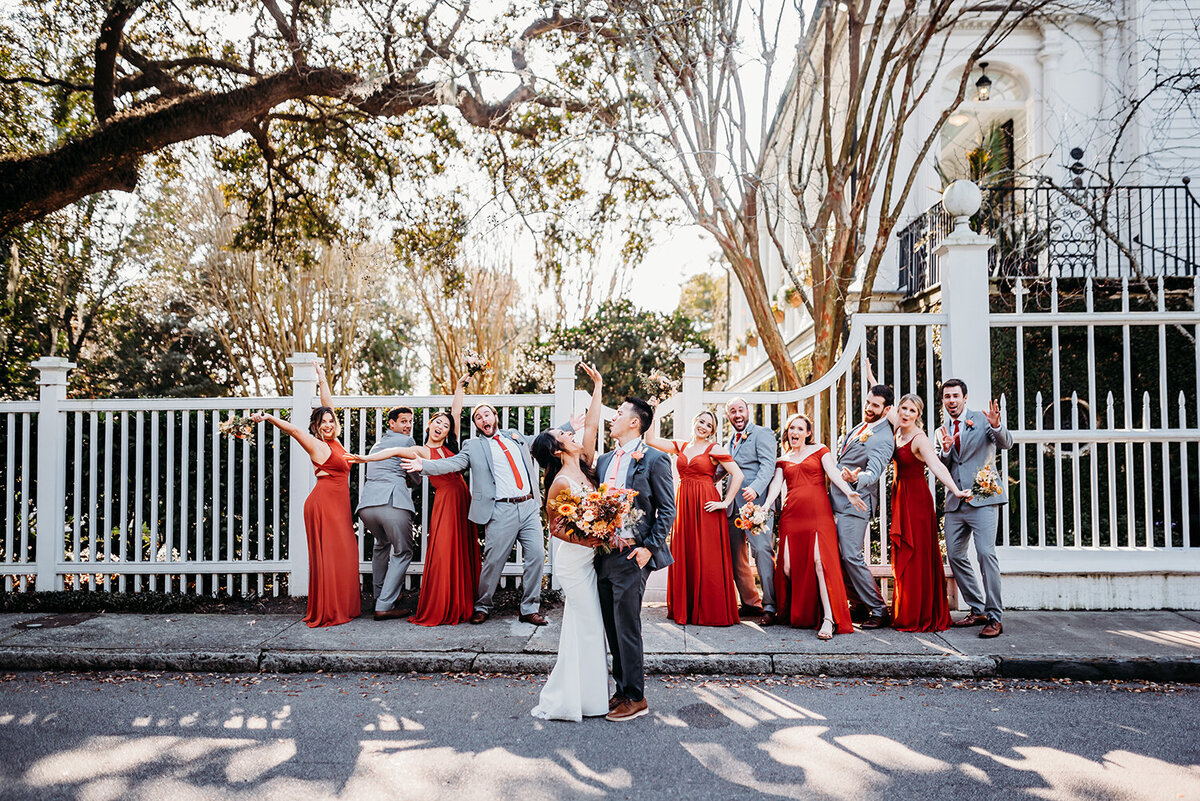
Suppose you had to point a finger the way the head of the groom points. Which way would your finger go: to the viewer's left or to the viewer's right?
to the viewer's left

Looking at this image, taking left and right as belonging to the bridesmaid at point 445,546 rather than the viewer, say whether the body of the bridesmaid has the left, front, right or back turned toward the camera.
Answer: front

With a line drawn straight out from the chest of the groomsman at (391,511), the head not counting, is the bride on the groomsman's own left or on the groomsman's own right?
on the groomsman's own right

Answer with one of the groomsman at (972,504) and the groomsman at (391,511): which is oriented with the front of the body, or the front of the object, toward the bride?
the groomsman at (972,504)

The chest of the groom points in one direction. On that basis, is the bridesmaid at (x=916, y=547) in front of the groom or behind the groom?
behind

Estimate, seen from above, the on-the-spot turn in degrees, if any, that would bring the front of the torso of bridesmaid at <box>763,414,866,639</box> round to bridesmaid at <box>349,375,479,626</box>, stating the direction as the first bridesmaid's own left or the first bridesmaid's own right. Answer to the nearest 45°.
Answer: approximately 90° to the first bridesmaid's own right

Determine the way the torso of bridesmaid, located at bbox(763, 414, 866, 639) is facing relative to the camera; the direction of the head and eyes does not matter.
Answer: toward the camera

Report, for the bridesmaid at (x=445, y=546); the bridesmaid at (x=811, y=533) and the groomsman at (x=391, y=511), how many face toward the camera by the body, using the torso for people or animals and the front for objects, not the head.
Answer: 2
